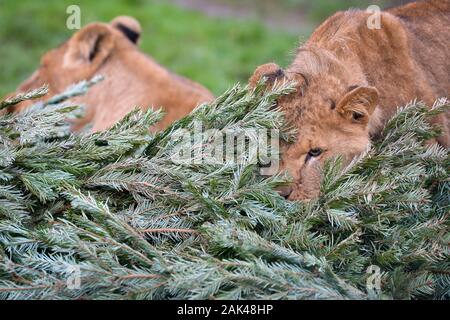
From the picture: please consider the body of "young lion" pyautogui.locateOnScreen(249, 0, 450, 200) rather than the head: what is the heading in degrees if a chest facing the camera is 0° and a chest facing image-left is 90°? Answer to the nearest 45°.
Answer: approximately 45°
